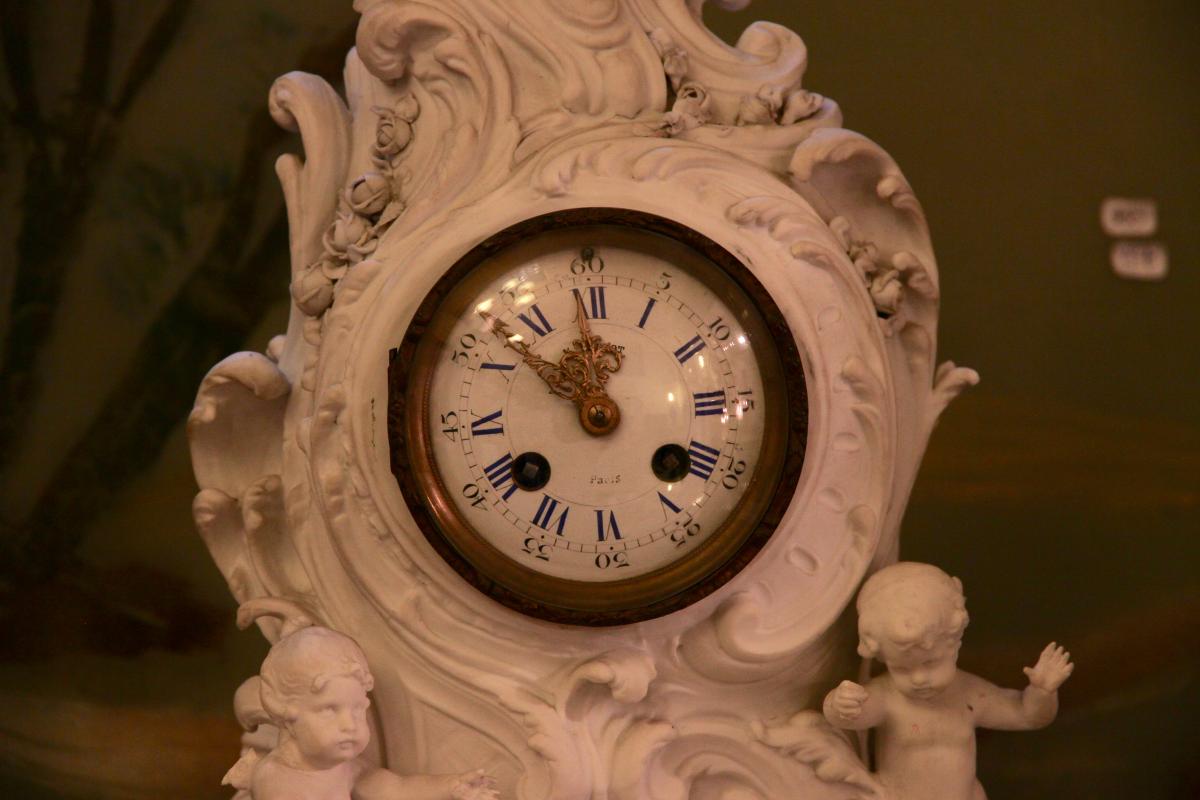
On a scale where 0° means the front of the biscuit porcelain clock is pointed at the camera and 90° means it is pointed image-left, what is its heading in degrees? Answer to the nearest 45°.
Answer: approximately 0°

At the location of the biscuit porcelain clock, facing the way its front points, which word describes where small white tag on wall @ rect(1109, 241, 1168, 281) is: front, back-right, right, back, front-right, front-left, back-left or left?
back-left

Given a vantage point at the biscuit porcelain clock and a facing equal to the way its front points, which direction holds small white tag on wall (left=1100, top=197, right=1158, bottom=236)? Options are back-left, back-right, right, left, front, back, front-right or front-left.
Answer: back-left
